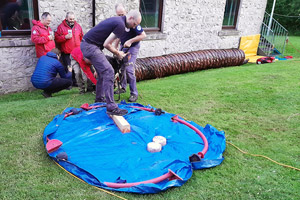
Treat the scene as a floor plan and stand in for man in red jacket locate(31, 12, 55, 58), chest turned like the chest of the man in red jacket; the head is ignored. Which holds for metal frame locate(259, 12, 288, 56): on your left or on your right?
on your left

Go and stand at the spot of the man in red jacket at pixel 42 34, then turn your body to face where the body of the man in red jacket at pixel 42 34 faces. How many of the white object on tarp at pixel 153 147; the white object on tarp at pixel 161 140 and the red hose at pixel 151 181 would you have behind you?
0

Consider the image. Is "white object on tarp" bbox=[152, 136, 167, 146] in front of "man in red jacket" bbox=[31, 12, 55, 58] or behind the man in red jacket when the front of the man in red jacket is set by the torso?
in front

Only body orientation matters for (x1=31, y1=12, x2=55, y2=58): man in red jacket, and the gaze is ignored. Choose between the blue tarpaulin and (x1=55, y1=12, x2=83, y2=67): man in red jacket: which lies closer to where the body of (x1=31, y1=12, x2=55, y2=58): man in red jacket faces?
the blue tarpaulin

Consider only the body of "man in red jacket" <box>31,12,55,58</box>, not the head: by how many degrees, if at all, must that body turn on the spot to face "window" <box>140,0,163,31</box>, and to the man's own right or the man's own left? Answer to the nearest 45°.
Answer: approximately 90° to the man's own left

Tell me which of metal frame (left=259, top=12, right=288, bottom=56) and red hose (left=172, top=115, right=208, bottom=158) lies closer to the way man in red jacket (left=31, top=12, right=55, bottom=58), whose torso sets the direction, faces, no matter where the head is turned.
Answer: the red hose

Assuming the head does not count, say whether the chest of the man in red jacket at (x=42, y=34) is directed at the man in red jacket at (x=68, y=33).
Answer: no

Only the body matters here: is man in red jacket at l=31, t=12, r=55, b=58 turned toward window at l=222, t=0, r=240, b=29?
no

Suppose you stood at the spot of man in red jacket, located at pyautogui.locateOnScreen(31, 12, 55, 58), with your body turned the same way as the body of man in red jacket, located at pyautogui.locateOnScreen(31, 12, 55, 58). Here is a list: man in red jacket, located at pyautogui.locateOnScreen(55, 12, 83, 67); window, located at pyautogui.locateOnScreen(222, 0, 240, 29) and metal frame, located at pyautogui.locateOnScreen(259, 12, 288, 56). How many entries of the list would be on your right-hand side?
0

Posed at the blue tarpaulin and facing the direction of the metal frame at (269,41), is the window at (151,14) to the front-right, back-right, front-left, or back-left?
front-left

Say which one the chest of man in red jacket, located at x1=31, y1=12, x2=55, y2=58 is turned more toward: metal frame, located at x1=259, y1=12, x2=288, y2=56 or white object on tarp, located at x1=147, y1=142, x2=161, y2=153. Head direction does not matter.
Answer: the white object on tarp

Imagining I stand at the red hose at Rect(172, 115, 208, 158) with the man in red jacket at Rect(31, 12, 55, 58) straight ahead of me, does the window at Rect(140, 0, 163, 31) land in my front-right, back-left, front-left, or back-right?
front-right

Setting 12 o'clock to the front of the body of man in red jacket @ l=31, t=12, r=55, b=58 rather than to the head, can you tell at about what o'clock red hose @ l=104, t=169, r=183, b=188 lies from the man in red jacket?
The red hose is roughly at 1 o'clock from the man in red jacket.

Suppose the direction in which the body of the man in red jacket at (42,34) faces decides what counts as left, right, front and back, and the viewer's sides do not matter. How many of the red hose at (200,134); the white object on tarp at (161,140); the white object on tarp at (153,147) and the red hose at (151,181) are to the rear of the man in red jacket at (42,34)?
0

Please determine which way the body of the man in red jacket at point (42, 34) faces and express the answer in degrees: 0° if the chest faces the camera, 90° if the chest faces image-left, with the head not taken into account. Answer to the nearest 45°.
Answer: approximately 315°
